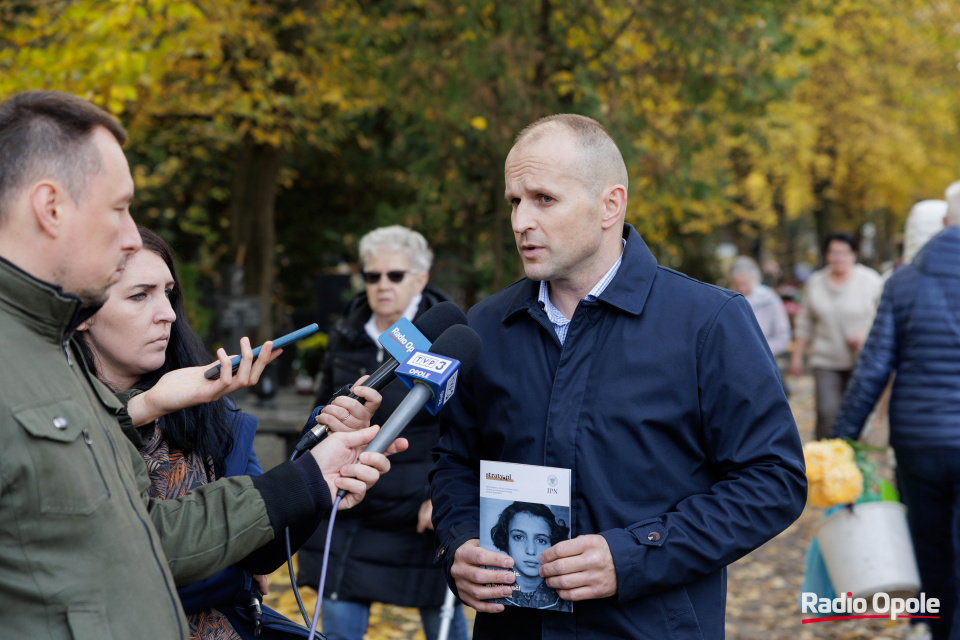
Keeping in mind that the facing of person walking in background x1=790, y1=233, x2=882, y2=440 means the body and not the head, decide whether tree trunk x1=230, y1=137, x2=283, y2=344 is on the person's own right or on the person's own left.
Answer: on the person's own right

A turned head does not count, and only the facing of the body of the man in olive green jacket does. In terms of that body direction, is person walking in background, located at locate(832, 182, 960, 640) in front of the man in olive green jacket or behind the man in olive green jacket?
in front

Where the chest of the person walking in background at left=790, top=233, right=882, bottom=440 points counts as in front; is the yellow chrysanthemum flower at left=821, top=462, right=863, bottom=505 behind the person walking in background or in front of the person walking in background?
in front

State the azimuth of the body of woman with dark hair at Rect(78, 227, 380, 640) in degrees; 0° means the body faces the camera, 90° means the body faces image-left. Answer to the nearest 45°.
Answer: approximately 315°

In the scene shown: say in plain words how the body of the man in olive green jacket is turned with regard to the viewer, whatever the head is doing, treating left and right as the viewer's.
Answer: facing to the right of the viewer

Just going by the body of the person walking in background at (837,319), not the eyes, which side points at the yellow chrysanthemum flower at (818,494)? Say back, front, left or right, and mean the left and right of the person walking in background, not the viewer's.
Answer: front

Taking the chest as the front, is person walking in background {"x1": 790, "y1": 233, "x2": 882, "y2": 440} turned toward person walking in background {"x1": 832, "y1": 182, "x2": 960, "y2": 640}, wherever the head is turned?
yes

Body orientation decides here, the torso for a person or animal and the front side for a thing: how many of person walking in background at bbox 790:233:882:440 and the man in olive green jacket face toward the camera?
1

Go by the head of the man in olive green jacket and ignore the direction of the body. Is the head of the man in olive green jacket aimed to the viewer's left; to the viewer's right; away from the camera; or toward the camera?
to the viewer's right

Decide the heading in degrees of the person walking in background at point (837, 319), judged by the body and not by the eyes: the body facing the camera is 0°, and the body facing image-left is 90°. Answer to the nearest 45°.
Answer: approximately 0°
